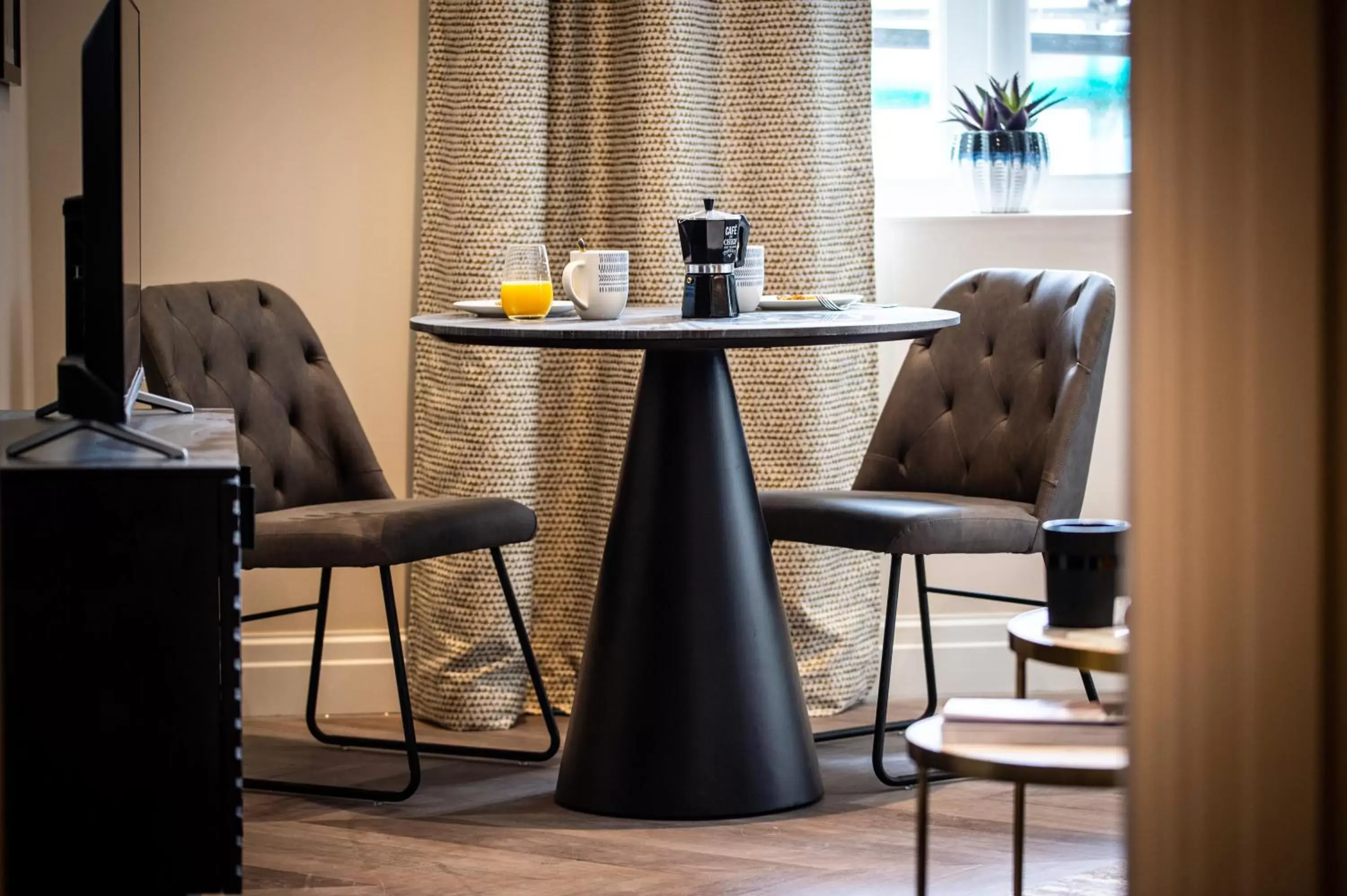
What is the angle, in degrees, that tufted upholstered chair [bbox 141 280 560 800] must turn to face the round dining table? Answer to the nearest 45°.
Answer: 0° — it already faces it

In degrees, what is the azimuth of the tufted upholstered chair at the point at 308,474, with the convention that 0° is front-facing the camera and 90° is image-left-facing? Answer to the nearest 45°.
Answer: approximately 315°

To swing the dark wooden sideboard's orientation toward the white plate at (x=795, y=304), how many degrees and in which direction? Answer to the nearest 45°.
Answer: approximately 45° to its left

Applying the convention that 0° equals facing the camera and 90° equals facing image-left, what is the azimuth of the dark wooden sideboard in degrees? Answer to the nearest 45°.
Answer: approximately 270°

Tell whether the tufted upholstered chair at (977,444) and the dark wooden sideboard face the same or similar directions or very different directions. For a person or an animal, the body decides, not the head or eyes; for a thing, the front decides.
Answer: very different directions

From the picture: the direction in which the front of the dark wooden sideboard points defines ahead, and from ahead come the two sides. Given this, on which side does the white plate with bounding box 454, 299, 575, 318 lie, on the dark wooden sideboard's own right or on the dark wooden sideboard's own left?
on the dark wooden sideboard's own left

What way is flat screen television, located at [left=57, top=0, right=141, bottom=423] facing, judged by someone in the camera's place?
facing to the right of the viewer
